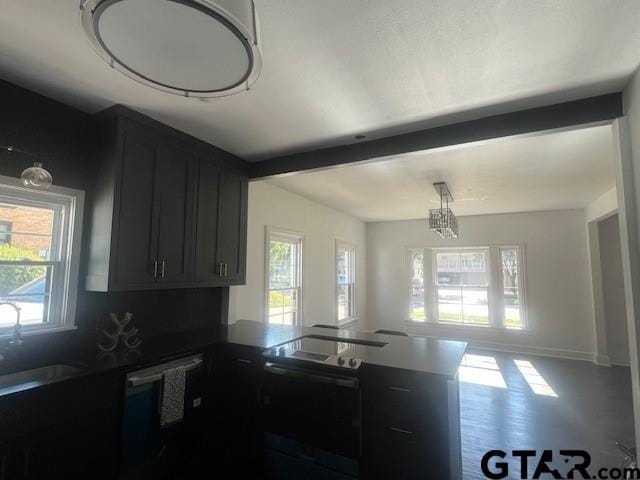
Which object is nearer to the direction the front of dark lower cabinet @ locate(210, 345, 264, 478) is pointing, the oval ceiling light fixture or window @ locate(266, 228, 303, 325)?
the oval ceiling light fixture

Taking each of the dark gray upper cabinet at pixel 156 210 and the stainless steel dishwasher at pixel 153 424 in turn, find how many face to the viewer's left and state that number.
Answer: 0

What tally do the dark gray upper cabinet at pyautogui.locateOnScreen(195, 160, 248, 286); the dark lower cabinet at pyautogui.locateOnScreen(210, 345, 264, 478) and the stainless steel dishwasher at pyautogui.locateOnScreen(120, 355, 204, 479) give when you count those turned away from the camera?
0

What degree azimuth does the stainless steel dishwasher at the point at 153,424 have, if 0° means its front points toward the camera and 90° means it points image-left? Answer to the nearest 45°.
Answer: approximately 315°

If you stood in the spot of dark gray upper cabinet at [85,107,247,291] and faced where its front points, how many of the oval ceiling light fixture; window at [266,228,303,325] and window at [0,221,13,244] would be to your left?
1

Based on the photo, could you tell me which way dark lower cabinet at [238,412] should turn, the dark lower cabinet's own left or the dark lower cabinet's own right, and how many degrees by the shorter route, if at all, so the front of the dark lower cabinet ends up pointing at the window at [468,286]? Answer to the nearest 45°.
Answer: approximately 180°

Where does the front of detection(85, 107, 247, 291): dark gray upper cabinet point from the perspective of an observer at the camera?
facing the viewer and to the right of the viewer

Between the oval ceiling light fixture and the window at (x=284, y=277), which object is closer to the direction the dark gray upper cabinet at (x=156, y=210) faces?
the oval ceiling light fixture

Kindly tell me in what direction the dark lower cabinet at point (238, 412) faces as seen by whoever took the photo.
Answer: facing the viewer and to the left of the viewer

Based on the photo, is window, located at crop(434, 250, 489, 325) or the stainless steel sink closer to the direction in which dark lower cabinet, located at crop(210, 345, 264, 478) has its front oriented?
the stainless steel sink

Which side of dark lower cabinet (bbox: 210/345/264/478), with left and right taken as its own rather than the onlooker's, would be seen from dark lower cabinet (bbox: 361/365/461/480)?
left
